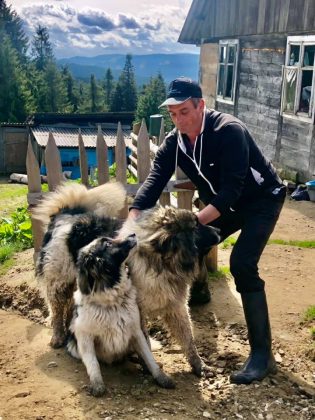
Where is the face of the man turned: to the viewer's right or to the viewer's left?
to the viewer's left

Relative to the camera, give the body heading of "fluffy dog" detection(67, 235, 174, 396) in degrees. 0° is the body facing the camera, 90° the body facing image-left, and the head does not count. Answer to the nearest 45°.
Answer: approximately 315°

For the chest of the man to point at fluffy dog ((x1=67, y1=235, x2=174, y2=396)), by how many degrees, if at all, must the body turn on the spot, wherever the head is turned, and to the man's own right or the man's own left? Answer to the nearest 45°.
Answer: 0° — they already face it

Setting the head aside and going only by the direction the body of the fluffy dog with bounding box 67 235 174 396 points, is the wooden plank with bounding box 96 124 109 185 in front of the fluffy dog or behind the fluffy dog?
behind

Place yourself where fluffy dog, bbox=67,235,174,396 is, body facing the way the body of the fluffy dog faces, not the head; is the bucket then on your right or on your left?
on your left

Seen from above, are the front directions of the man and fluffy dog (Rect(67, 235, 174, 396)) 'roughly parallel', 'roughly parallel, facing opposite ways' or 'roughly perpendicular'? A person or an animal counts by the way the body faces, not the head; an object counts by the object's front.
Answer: roughly perpendicular

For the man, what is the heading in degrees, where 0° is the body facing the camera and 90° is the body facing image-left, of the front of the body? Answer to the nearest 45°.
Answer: approximately 45°

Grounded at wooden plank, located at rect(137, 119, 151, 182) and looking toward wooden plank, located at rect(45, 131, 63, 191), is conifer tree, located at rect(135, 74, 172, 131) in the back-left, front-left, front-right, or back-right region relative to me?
back-right

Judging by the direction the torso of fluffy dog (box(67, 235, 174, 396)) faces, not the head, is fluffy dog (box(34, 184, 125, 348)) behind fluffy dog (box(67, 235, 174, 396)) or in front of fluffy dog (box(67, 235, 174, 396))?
behind
